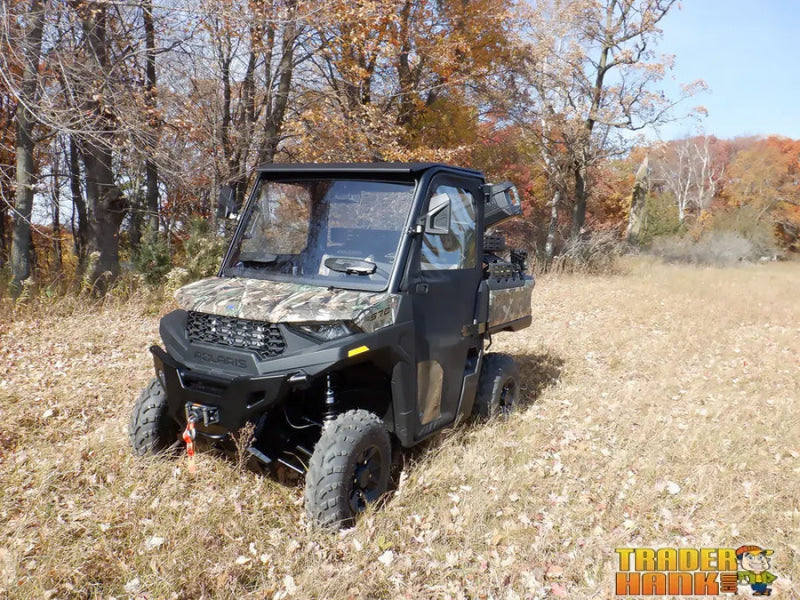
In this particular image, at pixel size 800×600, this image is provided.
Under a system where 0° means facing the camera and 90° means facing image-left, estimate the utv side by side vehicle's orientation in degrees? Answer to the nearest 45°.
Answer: approximately 45°

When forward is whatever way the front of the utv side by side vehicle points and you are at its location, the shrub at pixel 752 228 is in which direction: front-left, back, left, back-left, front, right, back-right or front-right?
back

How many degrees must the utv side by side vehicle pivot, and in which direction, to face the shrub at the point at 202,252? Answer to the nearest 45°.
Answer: approximately 135° to its right

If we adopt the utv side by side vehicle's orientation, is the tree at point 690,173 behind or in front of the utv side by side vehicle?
behind

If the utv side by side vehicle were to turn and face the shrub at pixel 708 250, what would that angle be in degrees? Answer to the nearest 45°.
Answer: approximately 180°

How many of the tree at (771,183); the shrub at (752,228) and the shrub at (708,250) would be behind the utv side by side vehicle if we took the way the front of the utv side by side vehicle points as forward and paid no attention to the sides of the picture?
3

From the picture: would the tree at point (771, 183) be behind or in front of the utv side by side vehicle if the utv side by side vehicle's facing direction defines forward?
behind

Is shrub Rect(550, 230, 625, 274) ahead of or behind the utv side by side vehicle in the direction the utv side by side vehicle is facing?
behind

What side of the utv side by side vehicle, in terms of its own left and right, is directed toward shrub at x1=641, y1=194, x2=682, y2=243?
back
